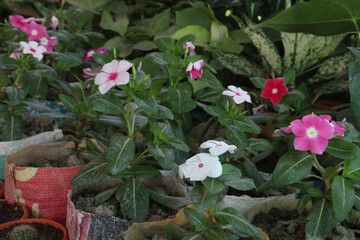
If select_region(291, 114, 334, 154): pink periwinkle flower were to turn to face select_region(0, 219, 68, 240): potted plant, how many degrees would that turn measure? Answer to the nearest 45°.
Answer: approximately 90° to its right

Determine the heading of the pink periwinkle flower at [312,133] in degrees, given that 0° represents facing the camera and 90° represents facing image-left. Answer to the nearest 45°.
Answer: approximately 0°

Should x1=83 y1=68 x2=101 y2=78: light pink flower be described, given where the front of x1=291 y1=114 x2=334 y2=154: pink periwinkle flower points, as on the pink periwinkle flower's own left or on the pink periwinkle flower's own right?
on the pink periwinkle flower's own right

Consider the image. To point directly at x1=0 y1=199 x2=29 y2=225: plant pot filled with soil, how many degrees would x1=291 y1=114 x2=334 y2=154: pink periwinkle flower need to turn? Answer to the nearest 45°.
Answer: approximately 90° to its right

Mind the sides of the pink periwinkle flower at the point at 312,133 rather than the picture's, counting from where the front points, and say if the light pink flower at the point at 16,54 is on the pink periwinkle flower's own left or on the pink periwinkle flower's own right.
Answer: on the pink periwinkle flower's own right

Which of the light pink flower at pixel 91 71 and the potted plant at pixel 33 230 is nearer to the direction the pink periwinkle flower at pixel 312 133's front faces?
the potted plant
